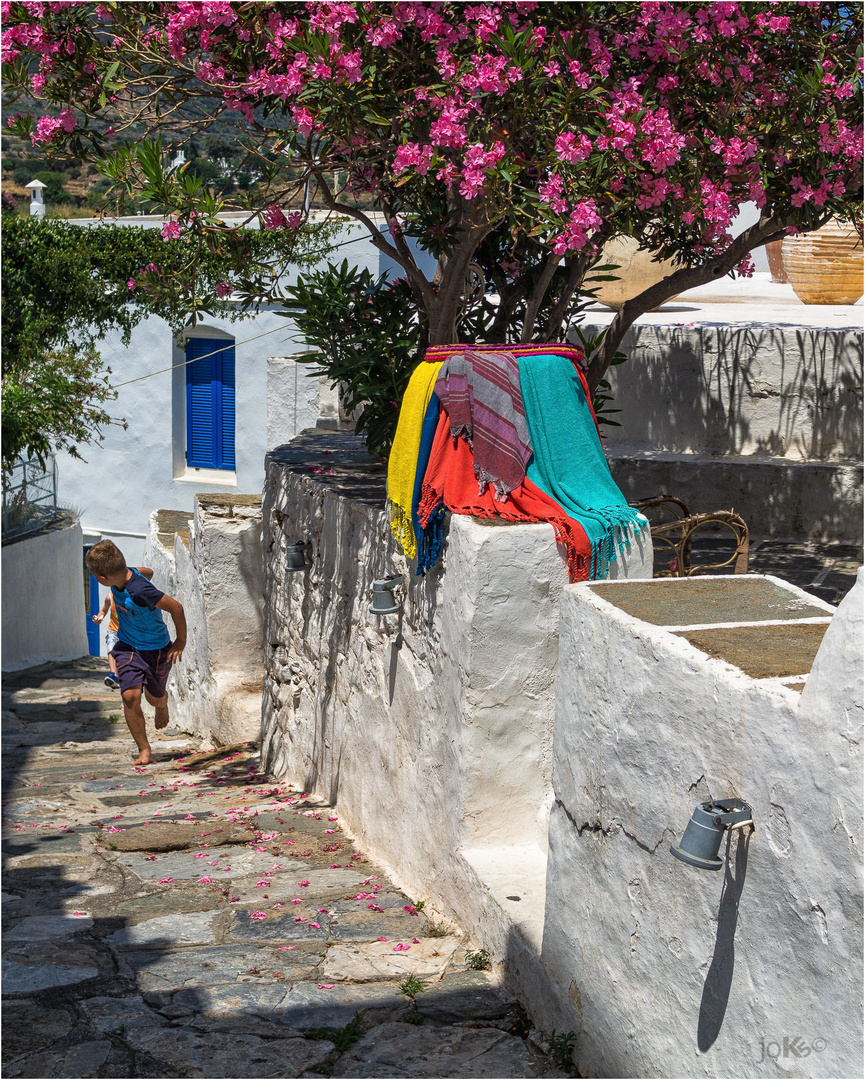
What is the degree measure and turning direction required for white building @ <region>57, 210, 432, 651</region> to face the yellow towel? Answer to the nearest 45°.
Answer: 0° — it already faces it

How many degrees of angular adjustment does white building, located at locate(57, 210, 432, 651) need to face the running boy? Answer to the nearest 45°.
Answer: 0° — it already faces them

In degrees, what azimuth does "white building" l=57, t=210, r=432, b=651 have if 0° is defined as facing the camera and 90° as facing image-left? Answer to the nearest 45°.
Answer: approximately 0°

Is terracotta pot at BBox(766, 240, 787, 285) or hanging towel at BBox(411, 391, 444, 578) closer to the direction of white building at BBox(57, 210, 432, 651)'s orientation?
the hanging towel

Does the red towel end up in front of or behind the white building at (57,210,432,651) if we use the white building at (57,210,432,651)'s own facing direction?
in front

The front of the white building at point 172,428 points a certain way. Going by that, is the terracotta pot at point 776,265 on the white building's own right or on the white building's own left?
on the white building's own left

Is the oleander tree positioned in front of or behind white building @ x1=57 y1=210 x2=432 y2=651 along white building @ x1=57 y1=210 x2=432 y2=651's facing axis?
in front

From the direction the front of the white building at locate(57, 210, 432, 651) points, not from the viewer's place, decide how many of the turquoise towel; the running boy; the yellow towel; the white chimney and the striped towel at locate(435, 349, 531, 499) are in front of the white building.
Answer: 4

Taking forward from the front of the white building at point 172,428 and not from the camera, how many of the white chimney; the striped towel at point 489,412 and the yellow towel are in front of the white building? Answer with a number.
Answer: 2
